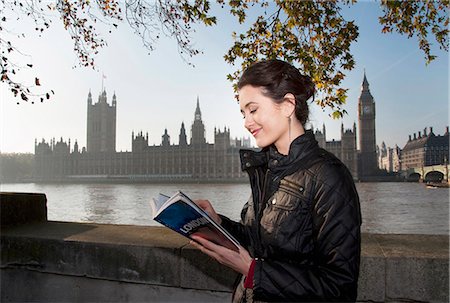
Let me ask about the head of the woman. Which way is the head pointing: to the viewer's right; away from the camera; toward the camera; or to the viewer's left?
to the viewer's left

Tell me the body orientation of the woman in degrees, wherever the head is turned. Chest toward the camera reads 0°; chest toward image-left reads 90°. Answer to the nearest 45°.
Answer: approximately 45°
